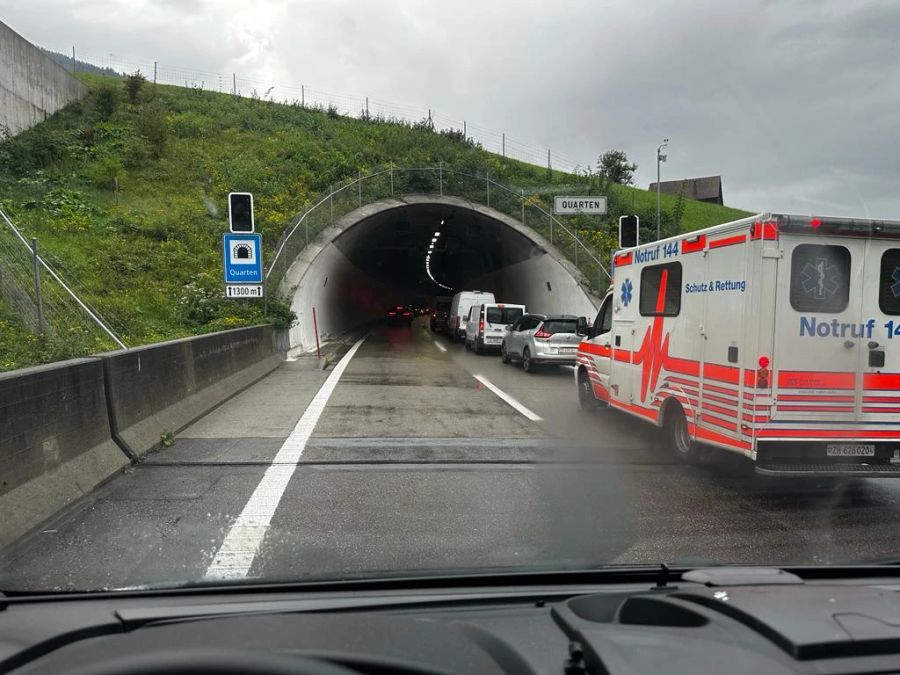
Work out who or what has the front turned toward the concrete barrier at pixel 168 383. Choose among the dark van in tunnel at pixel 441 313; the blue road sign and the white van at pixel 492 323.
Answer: the blue road sign

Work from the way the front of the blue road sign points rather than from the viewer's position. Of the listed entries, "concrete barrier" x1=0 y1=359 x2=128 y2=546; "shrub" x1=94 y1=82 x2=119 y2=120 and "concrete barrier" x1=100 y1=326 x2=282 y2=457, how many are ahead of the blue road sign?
2

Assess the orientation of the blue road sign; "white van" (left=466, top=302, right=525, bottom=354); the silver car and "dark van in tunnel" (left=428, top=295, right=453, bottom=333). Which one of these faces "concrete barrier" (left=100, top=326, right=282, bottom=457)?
the blue road sign

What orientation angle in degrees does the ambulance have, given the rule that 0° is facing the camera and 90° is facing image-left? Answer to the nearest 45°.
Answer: approximately 135°

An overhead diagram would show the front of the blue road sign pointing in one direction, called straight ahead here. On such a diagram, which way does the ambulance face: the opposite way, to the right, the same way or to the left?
the opposite way

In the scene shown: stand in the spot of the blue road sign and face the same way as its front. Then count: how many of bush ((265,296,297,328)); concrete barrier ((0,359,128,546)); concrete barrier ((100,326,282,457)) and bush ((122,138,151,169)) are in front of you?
2

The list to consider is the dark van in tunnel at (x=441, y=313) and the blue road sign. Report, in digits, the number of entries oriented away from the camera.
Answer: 1

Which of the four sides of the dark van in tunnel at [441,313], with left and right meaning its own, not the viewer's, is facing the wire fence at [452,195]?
back

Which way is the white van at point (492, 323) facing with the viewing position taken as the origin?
facing away from the viewer and to the left of the viewer

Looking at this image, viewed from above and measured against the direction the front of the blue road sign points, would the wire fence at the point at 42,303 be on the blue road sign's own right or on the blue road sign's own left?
on the blue road sign's own right

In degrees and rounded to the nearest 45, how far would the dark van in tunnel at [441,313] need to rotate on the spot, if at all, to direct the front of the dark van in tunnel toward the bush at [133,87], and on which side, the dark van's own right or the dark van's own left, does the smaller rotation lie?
approximately 90° to the dark van's own left

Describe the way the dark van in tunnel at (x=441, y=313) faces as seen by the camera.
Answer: facing away from the viewer

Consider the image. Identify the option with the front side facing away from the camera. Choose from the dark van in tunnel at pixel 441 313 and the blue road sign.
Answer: the dark van in tunnel

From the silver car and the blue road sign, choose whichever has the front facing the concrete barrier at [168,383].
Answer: the blue road sign

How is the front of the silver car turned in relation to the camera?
facing away from the viewer and to the left of the viewer
